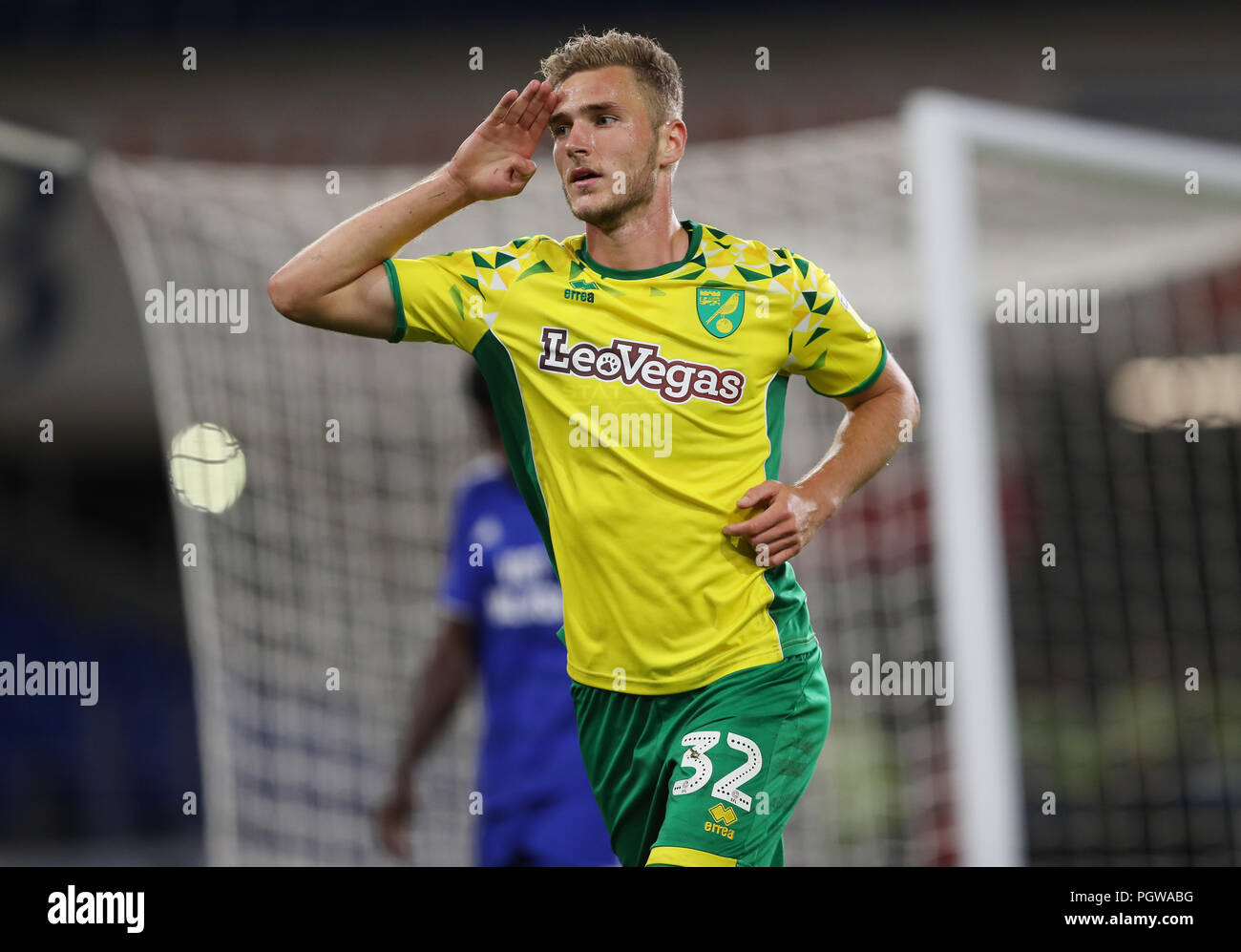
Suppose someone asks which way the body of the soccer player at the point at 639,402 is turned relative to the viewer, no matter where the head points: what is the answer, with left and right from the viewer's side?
facing the viewer

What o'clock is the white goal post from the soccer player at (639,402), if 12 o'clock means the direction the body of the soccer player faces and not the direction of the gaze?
The white goal post is roughly at 7 o'clock from the soccer player.

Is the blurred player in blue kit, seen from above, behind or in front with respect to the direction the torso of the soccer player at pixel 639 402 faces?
behind
